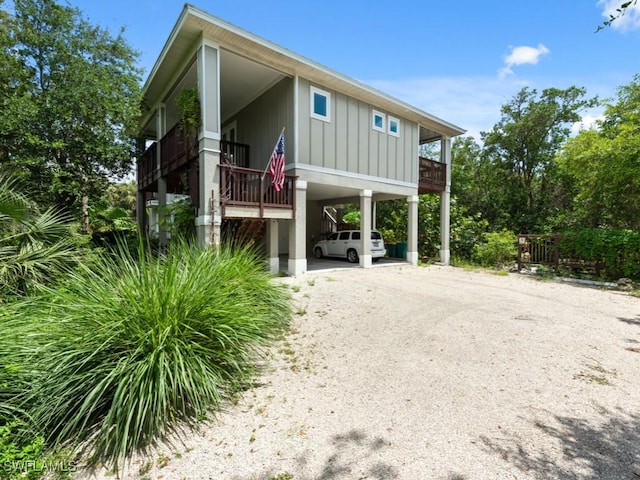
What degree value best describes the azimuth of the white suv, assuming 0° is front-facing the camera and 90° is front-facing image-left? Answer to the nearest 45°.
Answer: approximately 135°

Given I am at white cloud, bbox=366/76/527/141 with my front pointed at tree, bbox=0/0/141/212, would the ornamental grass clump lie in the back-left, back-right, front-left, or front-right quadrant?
front-left

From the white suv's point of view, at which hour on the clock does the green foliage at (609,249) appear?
The green foliage is roughly at 5 o'clock from the white suv.

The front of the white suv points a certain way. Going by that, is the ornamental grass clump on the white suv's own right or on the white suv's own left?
on the white suv's own left

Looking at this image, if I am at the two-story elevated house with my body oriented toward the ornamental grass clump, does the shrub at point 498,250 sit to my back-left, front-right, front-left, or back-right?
back-left
